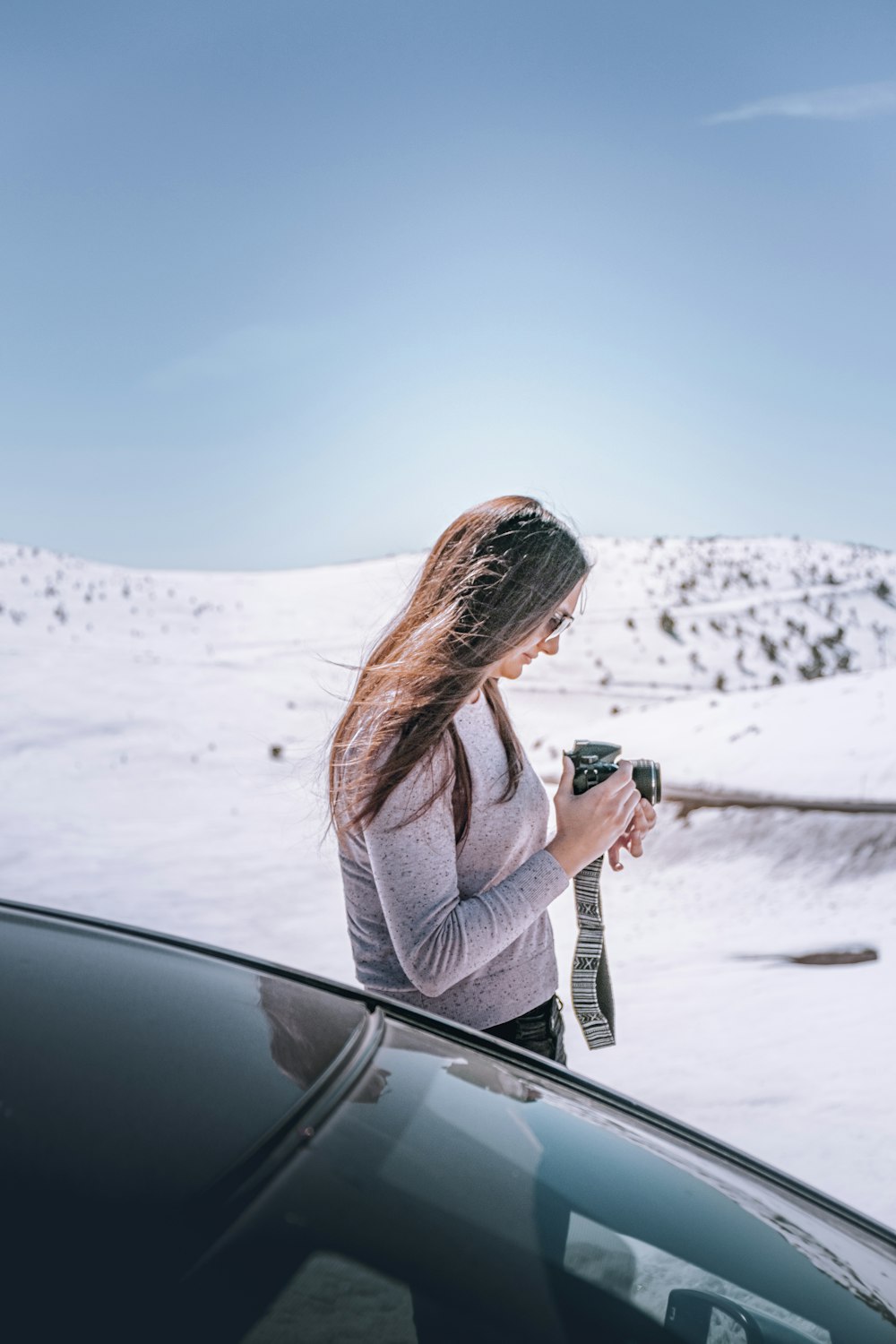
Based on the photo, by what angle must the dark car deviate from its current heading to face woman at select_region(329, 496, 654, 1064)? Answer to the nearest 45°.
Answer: approximately 135° to its left

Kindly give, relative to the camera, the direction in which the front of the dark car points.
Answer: facing the viewer and to the right of the viewer

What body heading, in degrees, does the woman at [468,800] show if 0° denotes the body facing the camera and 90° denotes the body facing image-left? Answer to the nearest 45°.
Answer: approximately 270°

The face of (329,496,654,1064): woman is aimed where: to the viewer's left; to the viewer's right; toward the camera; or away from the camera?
to the viewer's right

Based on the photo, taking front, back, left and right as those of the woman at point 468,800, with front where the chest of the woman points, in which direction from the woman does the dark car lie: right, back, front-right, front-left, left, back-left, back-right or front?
right

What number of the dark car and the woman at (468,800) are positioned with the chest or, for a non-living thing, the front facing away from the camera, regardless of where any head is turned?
0
